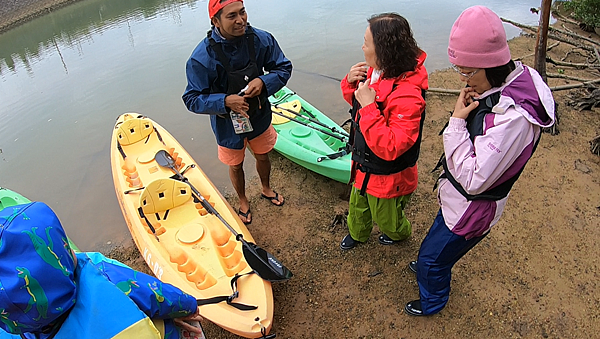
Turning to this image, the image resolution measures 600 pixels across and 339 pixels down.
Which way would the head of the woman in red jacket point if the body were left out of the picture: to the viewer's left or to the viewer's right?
to the viewer's left

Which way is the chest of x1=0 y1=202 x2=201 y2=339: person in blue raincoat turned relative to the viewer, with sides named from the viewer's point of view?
facing away from the viewer and to the right of the viewer

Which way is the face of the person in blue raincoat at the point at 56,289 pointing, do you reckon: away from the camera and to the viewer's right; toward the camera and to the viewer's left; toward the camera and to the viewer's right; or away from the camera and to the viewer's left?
away from the camera and to the viewer's right

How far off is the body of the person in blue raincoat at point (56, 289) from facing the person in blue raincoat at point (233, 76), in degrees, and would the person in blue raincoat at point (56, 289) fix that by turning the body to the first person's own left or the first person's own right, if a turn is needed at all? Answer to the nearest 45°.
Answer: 0° — they already face them

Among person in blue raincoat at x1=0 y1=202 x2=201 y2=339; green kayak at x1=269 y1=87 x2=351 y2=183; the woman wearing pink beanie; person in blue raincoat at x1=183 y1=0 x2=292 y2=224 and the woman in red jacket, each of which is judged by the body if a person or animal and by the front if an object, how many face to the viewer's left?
2

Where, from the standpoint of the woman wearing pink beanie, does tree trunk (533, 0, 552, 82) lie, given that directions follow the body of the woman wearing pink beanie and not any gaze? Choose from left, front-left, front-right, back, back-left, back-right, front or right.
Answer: right

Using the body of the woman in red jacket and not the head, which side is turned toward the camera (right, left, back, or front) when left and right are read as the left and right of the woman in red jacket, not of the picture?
left

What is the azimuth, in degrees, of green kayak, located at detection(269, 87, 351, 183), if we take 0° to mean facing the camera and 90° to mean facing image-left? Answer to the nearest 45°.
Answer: approximately 315°

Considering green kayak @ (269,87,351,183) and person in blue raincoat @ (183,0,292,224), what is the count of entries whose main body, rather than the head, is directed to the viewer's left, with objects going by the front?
0

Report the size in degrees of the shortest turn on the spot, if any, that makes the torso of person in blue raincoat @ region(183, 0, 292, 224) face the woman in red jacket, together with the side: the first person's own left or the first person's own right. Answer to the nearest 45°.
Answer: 0° — they already face them

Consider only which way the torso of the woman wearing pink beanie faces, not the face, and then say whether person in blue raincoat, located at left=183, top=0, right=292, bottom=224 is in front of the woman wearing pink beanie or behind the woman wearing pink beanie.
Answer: in front

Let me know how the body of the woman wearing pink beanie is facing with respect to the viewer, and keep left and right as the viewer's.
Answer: facing to the left of the viewer
